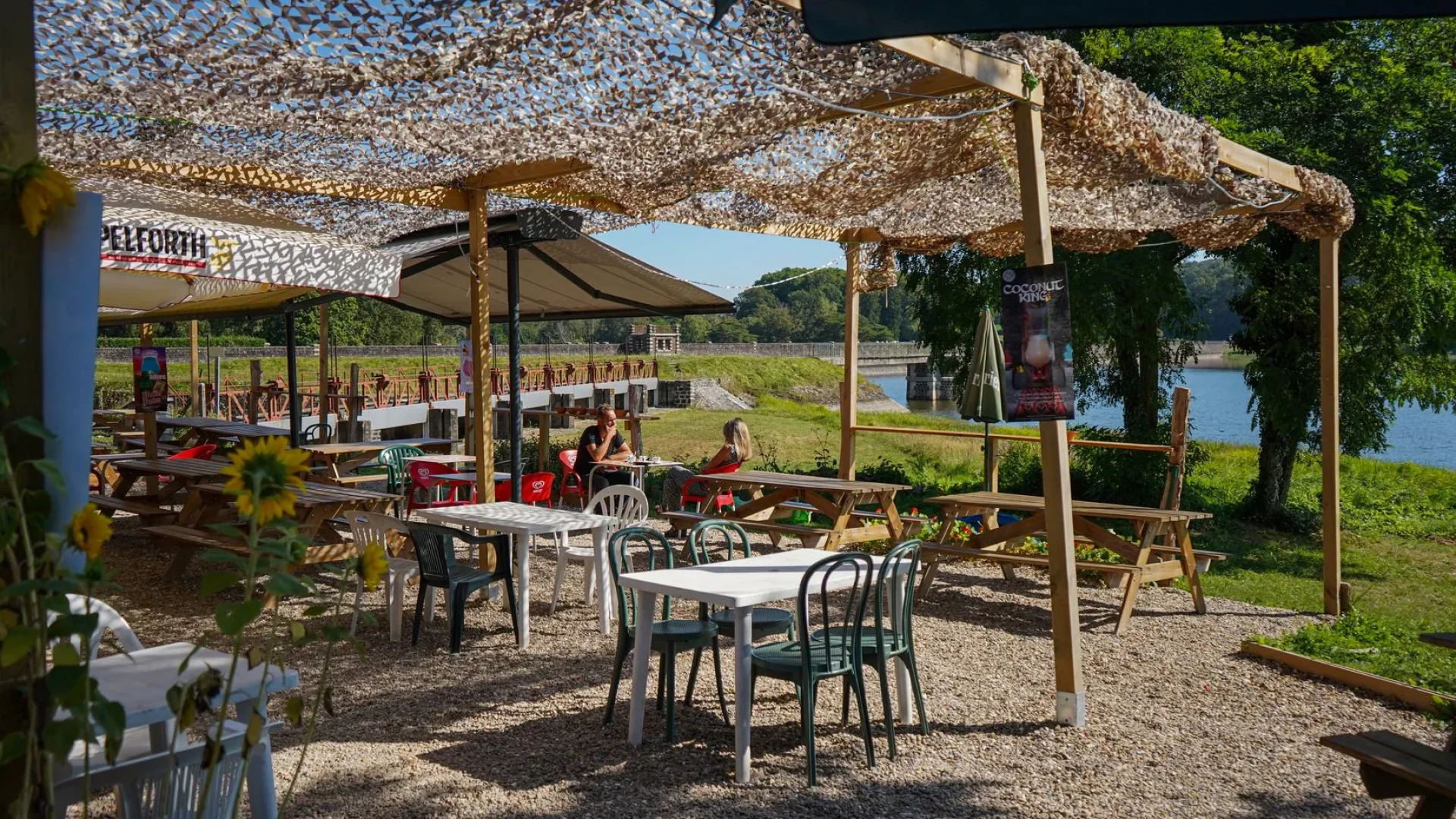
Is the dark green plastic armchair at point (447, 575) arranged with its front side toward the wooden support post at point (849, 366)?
yes

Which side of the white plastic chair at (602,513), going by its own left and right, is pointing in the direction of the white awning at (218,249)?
front

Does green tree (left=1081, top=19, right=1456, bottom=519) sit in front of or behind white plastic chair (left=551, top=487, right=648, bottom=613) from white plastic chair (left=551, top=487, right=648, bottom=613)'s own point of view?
behind

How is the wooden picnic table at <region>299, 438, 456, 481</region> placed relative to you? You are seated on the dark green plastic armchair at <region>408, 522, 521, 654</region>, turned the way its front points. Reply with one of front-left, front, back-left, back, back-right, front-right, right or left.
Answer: front-left

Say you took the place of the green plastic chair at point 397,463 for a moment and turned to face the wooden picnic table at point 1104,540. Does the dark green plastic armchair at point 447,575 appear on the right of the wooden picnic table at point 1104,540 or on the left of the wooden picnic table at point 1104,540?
right

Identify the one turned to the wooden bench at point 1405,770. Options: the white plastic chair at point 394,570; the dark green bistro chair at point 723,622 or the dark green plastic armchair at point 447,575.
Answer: the dark green bistro chair at point 723,622

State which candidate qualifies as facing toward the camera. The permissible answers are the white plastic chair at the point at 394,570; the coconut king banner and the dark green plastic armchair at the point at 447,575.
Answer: the coconut king banner

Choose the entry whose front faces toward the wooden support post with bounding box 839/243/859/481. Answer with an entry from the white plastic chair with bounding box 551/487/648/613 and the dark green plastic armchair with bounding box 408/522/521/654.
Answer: the dark green plastic armchair

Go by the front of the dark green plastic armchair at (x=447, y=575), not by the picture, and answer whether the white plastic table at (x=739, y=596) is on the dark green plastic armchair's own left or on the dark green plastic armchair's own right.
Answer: on the dark green plastic armchair's own right

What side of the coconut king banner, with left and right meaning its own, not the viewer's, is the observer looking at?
front

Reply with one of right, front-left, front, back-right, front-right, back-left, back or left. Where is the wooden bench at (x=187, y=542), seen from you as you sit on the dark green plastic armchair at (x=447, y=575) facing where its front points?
left

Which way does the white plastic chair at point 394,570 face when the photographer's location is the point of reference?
facing away from the viewer and to the right of the viewer
